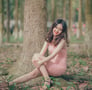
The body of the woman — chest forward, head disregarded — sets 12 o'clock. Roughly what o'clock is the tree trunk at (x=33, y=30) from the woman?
The tree trunk is roughly at 4 o'clock from the woman.

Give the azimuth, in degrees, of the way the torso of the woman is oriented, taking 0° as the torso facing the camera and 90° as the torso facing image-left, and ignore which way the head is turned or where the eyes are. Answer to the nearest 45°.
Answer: approximately 45°
